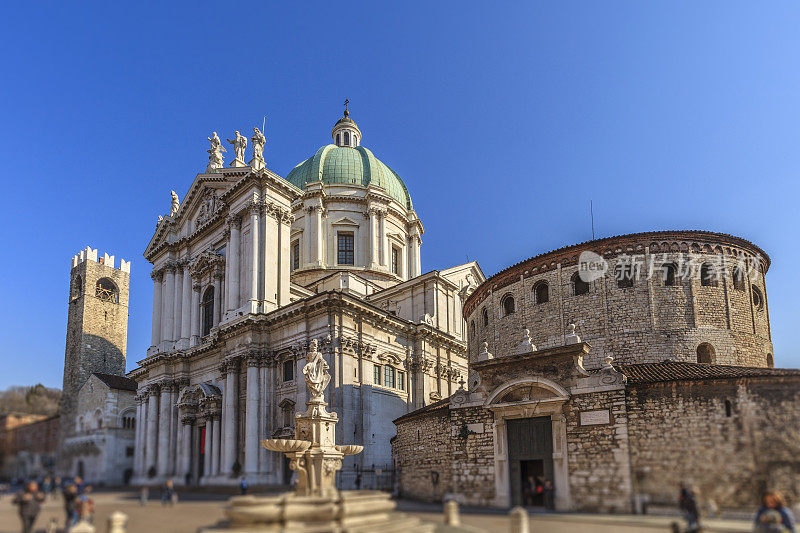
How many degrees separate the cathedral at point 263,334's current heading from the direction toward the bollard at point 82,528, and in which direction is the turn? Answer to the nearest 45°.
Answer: approximately 45° to its left

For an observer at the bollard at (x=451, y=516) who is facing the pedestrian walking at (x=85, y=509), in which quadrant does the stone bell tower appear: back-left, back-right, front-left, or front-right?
front-right

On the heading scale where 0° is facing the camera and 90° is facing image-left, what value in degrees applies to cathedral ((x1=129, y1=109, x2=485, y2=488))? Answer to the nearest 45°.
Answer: approximately 45°

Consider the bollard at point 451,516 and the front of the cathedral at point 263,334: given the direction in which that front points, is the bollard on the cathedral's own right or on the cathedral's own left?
on the cathedral's own left

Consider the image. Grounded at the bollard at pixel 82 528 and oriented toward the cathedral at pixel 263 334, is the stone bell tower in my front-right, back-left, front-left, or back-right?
front-left

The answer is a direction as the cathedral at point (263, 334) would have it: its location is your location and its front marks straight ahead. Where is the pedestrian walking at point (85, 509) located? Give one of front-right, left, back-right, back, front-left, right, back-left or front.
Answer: front-left

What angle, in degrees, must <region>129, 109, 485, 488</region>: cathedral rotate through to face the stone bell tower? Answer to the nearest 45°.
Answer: approximately 45° to its right

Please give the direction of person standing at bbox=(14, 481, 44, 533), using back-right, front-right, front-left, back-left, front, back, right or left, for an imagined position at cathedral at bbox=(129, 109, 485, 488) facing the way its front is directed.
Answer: front-left

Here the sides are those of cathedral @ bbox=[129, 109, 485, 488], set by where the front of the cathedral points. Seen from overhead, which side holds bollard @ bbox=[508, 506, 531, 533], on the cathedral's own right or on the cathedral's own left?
on the cathedral's own left

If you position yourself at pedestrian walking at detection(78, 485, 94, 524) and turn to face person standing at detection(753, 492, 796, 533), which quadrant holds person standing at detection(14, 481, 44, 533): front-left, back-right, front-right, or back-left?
front-right
